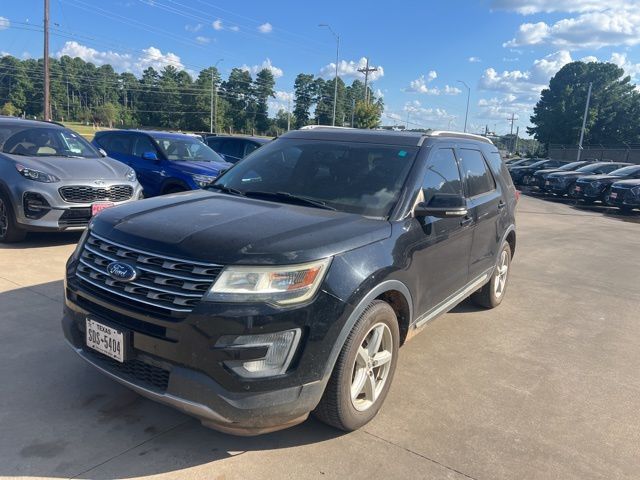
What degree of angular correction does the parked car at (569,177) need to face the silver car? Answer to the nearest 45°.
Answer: approximately 45° to its left

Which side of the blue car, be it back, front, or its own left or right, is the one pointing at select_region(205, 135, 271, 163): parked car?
left

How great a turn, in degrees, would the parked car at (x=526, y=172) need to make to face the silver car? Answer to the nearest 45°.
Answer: approximately 45° to its left

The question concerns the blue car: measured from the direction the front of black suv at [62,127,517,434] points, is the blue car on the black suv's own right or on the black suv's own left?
on the black suv's own right

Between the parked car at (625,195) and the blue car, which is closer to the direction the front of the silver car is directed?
the parked car

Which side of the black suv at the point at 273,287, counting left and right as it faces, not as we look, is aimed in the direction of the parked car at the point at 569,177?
back

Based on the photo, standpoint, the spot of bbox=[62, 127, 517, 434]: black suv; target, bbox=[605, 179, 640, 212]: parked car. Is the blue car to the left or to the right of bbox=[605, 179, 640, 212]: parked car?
left

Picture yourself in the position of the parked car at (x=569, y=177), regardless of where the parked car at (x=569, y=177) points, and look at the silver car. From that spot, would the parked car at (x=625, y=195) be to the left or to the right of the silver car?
left

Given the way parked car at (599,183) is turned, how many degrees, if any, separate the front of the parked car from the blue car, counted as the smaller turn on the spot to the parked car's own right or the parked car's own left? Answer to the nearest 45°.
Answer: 0° — it already faces it
